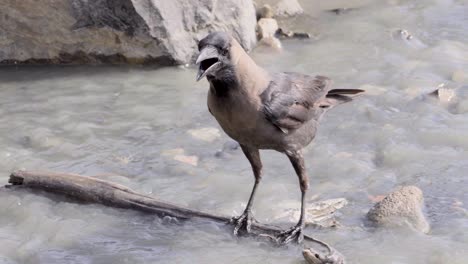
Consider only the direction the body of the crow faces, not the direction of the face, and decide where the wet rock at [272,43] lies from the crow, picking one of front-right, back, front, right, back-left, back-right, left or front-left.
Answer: back-right

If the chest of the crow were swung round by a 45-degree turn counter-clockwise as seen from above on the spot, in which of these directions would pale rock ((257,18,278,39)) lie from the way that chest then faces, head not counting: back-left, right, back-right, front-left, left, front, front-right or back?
back

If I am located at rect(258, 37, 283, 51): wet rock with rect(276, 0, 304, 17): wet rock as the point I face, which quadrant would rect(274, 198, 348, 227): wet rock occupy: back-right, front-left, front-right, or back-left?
back-right

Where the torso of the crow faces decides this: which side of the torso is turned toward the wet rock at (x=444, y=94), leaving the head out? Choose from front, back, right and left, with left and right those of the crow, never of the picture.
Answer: back

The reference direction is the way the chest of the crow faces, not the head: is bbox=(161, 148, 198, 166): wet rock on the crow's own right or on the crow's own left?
on the crow's own right

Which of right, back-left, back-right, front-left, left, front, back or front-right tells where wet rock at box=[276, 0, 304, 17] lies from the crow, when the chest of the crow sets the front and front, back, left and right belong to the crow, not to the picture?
back-right

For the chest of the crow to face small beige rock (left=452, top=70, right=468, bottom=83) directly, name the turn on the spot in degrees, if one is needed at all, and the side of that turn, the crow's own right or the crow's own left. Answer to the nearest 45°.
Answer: approximately 180°

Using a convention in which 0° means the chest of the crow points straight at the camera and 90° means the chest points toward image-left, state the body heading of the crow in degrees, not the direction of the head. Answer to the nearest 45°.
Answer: approximately 45°
